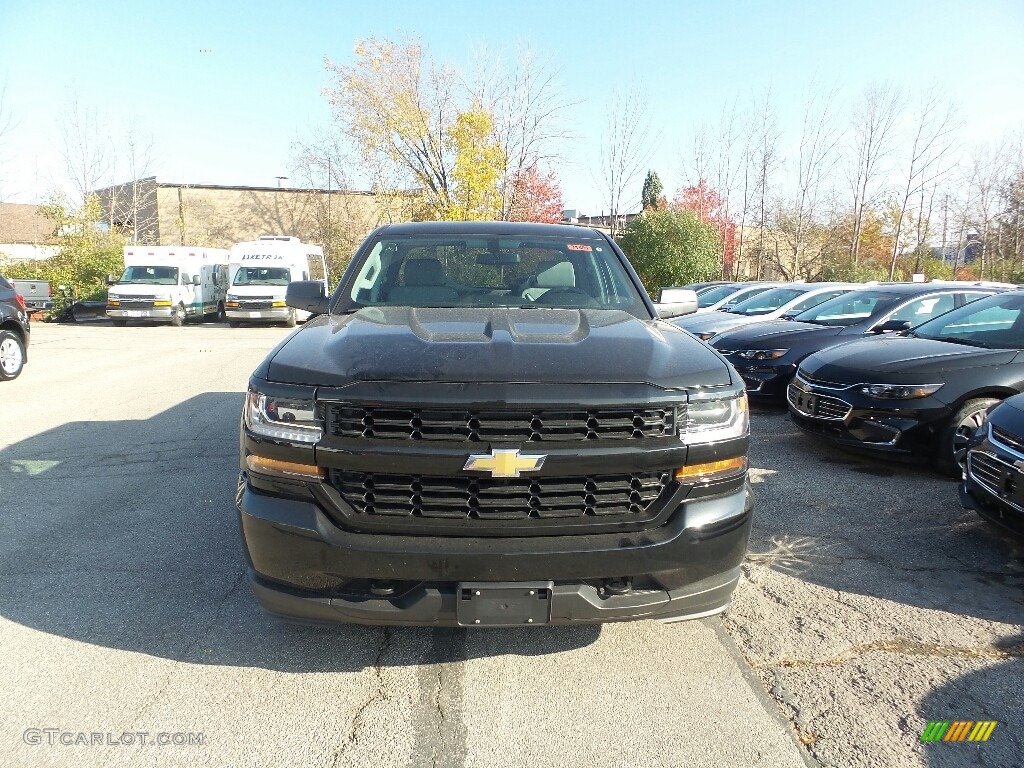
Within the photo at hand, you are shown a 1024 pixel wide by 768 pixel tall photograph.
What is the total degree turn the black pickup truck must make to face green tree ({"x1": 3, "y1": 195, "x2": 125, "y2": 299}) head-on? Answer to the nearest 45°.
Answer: approximately 135° to its right

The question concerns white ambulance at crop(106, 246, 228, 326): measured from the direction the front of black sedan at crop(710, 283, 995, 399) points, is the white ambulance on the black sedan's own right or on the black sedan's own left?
on the black sedan's own right

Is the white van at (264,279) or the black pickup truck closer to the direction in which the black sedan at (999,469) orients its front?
the black pickup truck

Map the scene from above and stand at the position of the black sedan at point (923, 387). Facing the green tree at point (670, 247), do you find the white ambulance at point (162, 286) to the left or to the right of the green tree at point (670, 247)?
left

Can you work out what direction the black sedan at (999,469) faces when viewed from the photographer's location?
facing the viewer and to the left of the viewer

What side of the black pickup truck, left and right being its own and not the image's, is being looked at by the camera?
front

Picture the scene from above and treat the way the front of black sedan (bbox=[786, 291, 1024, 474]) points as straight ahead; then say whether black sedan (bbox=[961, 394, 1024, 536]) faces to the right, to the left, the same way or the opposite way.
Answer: the same way

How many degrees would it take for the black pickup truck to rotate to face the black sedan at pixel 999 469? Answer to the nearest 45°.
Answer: approximately 135° to its left

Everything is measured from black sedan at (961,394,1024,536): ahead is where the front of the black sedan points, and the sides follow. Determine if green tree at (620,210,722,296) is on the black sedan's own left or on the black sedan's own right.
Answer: on the black sedan's own right

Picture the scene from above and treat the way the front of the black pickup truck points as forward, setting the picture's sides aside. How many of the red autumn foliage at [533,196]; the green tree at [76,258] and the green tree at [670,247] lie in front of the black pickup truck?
0

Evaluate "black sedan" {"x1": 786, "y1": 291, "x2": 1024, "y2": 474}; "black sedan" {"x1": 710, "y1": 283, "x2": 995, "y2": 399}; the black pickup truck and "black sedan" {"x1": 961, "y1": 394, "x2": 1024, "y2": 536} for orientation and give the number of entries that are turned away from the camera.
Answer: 0

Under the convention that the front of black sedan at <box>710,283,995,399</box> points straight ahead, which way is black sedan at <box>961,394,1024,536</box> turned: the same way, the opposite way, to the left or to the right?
the same way

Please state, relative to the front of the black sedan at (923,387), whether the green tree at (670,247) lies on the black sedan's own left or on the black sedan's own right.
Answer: on the black sedan's own right

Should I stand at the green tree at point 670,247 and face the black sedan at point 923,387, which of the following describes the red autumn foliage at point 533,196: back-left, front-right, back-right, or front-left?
back-right
